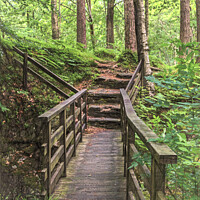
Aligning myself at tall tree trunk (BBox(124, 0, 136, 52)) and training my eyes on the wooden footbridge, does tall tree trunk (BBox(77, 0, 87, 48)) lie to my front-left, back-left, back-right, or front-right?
back-right

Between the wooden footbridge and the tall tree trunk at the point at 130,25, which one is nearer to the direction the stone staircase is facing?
the wooden footbridge

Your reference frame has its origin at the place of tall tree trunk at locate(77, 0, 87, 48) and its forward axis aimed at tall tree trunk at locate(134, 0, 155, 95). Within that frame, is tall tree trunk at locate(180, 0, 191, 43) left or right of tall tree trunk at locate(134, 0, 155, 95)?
left

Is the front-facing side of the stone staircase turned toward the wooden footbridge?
yes

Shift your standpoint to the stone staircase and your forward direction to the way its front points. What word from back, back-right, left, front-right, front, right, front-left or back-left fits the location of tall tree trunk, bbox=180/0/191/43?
back-left

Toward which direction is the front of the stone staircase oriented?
toward the camera

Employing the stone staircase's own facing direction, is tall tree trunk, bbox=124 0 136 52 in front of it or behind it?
behind
